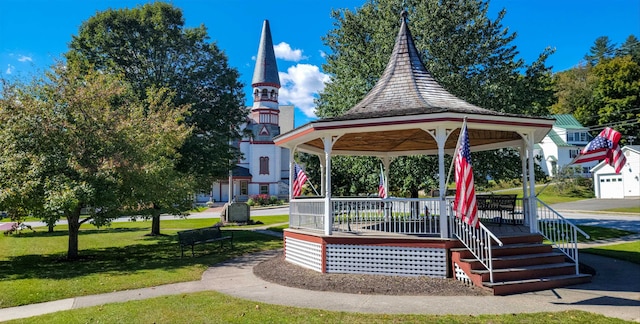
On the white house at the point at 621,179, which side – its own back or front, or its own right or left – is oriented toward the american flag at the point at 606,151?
front

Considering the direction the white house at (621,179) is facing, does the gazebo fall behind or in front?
in front

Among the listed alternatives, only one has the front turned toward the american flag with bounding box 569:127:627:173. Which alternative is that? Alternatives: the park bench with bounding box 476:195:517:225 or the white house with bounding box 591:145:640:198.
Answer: the white house

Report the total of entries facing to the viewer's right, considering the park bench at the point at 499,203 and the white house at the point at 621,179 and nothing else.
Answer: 0

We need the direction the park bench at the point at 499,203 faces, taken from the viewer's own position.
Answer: facing the viewer and to the left of the viewer

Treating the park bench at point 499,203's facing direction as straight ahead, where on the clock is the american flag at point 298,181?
The american flag is roughly at 1 o'clock from the park bench.

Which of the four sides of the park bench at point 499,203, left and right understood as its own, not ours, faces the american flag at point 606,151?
left

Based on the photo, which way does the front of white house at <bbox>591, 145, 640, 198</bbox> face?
toward the camera

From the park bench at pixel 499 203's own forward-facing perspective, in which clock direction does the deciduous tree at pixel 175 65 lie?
The deciduous tree is roughly at 2 o'clock from the park bench.
